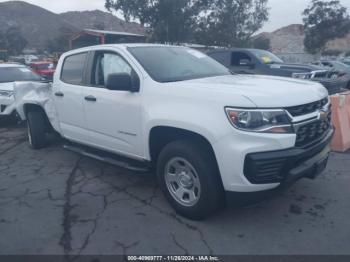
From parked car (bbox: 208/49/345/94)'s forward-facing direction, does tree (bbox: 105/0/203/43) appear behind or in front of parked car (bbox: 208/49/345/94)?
behind

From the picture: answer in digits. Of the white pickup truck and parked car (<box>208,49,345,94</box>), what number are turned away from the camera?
0

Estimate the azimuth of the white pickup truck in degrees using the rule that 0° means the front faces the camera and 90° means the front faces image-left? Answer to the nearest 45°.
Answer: approximately 315°

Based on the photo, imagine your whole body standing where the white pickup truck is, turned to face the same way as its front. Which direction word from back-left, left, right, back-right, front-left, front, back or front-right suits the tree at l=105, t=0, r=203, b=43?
back-left

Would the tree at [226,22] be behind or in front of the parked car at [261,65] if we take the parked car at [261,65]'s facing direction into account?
behind

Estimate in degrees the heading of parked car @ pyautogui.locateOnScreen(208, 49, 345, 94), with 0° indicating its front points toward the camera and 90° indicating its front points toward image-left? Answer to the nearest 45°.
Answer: approximately 315°

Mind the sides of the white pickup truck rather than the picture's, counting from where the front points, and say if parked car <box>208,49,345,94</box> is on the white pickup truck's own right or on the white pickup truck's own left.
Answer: on the white pickup truck's own left
